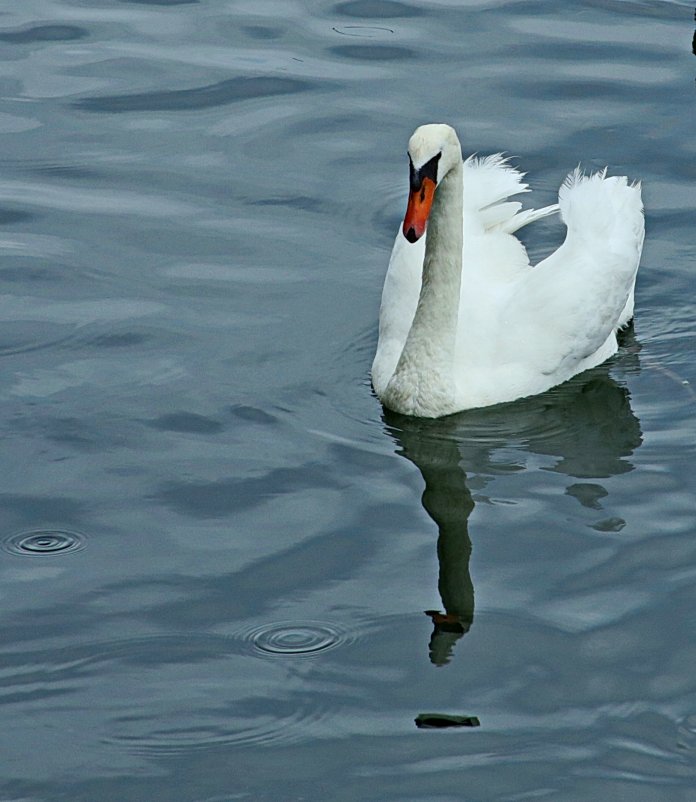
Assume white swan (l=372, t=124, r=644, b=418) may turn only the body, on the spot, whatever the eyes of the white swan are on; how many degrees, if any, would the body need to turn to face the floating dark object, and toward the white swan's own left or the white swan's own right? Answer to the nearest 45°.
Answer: approximately 45° to the white swan's own left

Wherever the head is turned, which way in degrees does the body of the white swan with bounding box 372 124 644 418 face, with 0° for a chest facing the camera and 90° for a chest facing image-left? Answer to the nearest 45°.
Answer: approximately 45°
